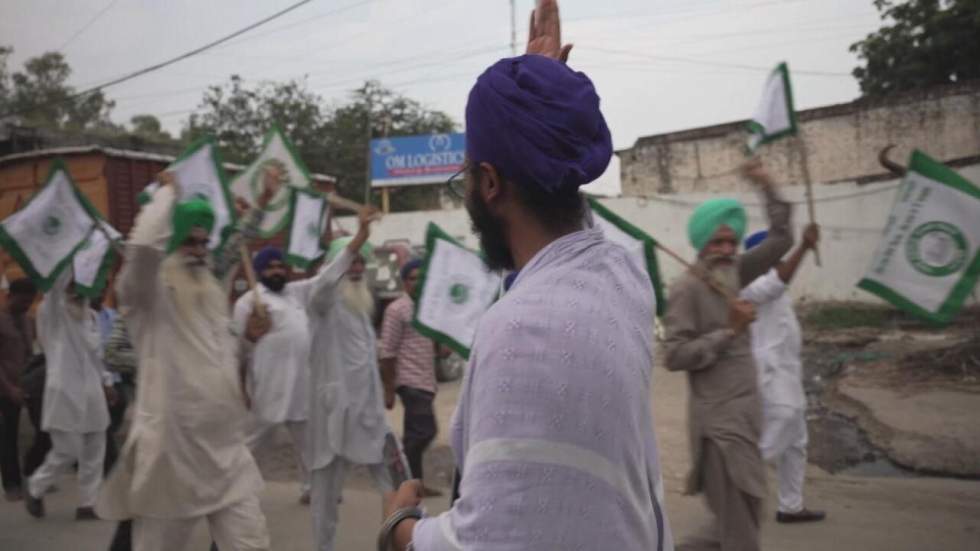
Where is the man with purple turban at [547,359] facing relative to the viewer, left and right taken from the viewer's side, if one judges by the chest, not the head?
facing away from the viewer and to the left of the viewer

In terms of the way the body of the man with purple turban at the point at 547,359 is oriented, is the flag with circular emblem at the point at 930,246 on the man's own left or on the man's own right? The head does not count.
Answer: on the man's own right

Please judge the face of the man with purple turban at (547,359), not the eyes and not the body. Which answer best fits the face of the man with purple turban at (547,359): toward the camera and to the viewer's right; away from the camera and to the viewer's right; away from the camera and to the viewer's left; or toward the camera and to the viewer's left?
away from the camera and to the viewer's left

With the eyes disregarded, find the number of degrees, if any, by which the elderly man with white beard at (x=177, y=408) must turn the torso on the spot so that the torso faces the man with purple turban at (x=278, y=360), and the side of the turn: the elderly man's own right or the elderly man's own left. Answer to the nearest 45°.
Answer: approximately 135° to the elderly man's own left

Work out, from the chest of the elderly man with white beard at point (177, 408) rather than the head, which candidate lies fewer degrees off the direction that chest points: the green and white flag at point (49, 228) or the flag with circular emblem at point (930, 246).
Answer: the flag with circular emblem

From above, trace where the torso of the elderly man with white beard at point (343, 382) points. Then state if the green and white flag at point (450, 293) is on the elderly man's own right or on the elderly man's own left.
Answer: on the elderly man's own left

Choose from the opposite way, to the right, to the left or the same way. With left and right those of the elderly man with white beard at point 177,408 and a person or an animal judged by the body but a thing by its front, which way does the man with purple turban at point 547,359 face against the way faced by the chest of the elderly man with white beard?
the opposite way
